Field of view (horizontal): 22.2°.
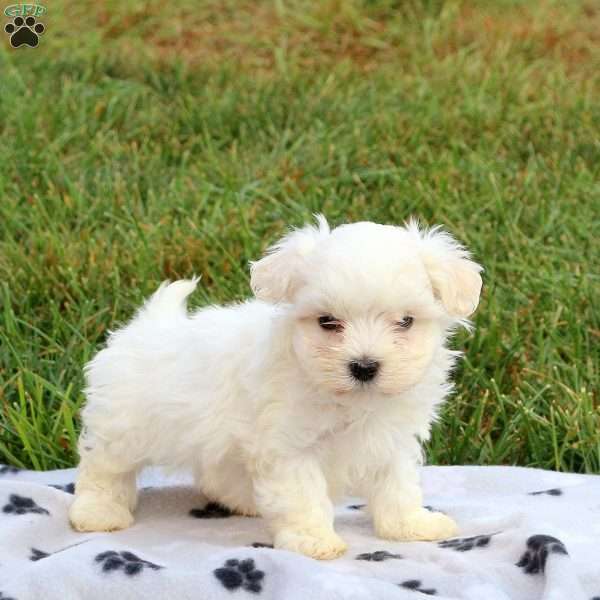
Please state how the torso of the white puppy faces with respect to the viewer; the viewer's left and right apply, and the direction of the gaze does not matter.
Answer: facing the viewer and to the right of the viewer
